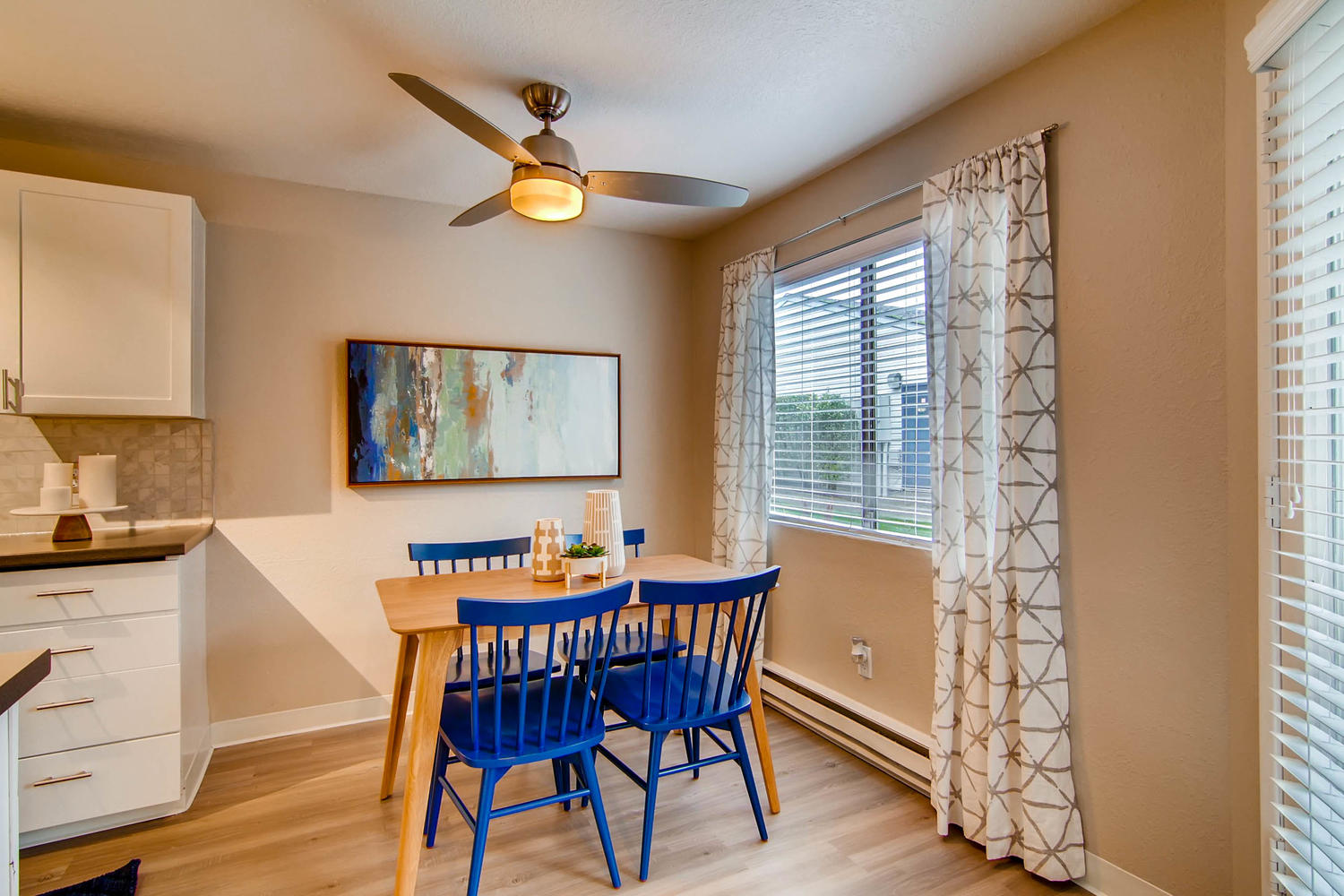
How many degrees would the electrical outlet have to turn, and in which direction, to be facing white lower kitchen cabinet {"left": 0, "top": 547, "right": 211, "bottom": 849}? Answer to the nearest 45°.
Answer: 0° — it already faces it

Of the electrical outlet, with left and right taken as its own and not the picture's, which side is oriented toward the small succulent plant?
front

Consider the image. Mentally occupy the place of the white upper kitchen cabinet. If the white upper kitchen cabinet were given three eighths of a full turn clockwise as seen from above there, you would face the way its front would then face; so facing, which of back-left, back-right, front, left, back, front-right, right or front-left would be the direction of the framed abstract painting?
back-right

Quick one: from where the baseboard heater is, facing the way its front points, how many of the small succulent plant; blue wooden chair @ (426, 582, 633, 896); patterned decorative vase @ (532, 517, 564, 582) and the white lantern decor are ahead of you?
4

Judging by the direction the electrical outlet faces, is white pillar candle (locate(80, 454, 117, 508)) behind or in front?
in front

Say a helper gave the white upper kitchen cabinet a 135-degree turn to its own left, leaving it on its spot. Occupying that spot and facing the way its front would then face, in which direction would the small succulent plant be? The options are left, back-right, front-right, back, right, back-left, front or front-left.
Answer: right

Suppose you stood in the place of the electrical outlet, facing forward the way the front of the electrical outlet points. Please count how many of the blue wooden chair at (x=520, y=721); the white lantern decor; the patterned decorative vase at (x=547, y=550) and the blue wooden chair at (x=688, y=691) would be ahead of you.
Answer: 4

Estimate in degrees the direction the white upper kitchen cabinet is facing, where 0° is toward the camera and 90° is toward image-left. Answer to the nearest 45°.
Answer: approximately 0°

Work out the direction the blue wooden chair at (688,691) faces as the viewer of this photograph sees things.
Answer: facing away from the viewer and to the left of the viewer

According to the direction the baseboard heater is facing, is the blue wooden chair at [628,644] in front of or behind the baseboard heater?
in front

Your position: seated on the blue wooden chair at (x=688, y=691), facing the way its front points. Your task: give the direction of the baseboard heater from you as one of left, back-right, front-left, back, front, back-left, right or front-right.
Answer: right

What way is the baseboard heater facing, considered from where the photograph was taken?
facing the viewer and to the left of the viewer

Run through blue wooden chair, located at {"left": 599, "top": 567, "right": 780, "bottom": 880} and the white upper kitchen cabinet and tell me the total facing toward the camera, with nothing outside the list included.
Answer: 1

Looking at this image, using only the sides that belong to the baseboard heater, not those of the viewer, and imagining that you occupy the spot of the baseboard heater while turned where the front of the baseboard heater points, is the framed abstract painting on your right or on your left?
on your right

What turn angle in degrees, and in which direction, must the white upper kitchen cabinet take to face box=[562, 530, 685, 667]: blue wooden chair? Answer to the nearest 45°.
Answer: approximately 45° to its left

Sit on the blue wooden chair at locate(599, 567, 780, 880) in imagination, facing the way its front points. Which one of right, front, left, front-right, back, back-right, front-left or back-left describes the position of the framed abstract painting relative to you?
front

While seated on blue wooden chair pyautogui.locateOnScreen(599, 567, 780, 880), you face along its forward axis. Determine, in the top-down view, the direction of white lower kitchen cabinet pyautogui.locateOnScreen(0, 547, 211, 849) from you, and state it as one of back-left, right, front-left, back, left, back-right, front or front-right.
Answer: front-left

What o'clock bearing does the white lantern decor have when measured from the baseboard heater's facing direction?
The white lantern decor is roughly at 12 o'clock from the baseboard heater.
